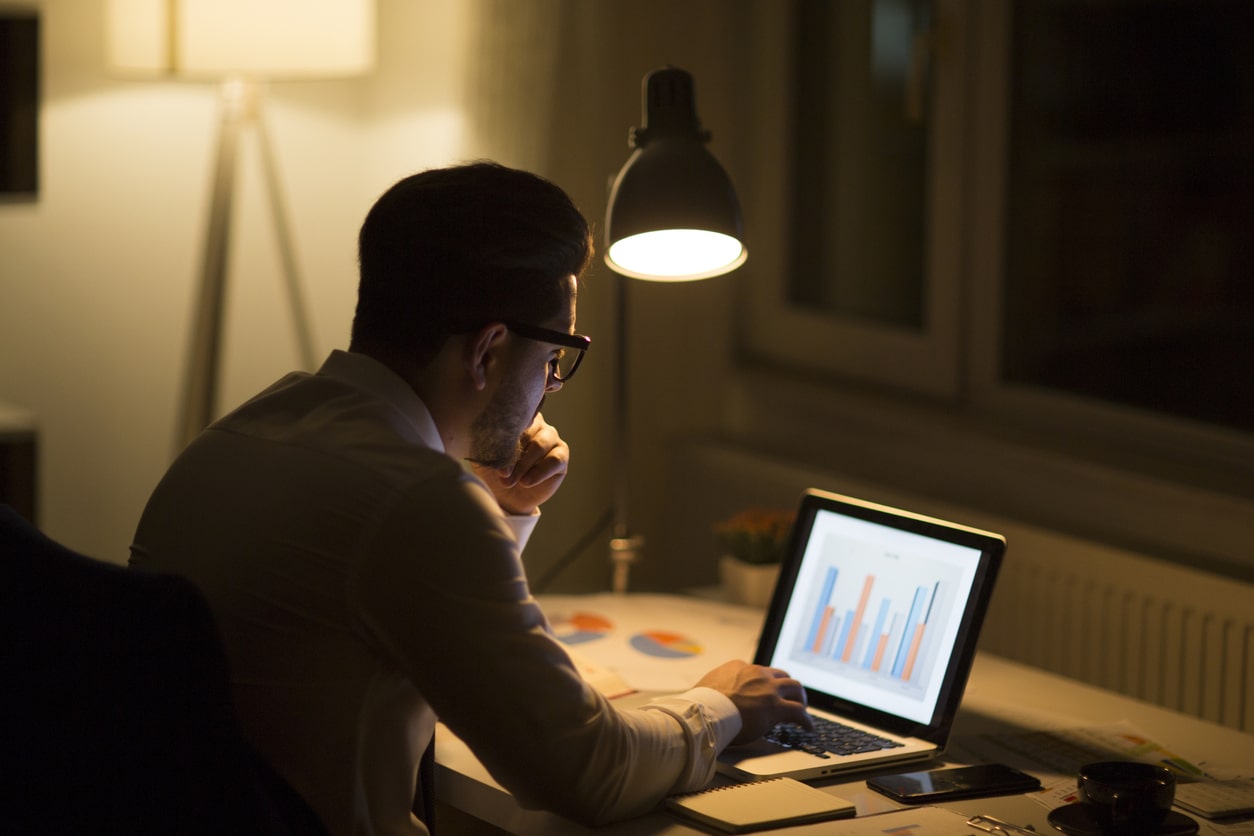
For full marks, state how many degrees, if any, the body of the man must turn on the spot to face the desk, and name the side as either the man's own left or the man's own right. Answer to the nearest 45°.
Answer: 0° — they already face it

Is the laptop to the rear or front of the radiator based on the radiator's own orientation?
to the front

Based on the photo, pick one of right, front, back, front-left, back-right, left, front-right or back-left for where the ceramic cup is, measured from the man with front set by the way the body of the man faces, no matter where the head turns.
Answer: front-right

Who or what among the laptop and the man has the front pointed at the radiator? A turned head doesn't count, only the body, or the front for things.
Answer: the man

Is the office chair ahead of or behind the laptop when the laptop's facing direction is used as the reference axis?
ahead

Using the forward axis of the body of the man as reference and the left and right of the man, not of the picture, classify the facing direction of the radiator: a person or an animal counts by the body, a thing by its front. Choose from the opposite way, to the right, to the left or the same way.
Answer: the opposite way

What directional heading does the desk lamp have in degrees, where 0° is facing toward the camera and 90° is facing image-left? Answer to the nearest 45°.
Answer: approximately 0°

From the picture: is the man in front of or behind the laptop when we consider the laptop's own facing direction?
in front

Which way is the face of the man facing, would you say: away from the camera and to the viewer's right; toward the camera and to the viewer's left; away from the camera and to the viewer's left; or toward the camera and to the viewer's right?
away from the camera and to the viewer's right

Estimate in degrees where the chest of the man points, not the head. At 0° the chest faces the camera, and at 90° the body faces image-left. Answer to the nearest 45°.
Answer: approximately 225°

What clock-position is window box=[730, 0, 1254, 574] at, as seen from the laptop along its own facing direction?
The window is roughly at 5 o'clock from the laptop.

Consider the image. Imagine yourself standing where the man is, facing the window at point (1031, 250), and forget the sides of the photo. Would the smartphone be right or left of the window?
right

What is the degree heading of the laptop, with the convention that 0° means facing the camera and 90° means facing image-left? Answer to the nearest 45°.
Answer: approximately 45°
